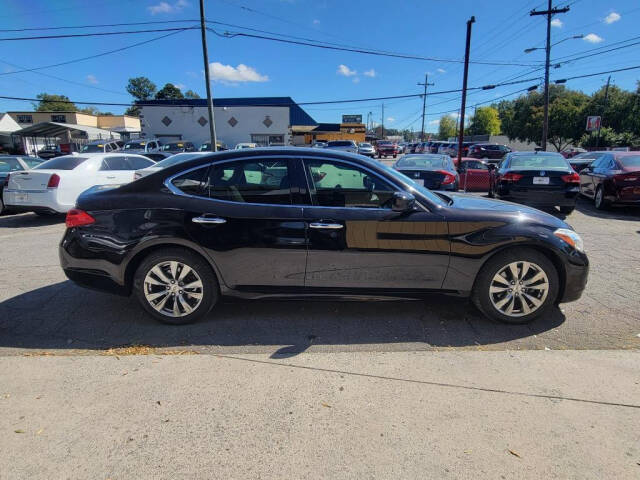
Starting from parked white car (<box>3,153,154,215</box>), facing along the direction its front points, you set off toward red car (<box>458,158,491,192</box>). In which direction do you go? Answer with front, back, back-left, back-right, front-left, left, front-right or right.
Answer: front-right

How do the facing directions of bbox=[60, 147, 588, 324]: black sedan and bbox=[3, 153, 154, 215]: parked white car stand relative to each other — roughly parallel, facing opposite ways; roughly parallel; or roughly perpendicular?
roughly perpendicular

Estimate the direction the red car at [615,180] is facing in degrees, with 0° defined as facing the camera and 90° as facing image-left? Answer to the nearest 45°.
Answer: approximately 135°

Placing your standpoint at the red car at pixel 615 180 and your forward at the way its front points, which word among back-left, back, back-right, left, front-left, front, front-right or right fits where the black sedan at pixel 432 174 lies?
left

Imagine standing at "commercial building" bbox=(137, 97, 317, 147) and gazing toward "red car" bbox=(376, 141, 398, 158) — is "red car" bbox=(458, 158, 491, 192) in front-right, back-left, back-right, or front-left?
front-right

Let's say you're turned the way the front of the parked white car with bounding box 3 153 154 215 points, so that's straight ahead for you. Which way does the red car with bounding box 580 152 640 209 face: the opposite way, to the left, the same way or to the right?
the same way

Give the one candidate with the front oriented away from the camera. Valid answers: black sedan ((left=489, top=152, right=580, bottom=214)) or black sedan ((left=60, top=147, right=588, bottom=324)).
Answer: black sedan ((left=489, top=152, right=580, bottom=214))

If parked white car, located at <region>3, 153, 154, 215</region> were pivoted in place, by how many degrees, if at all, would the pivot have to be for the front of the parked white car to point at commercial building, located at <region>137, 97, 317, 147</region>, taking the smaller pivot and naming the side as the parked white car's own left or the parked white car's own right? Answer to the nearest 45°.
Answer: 0° — it already faces it

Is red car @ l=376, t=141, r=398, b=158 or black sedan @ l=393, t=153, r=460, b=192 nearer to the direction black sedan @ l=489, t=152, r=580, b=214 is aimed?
the red car

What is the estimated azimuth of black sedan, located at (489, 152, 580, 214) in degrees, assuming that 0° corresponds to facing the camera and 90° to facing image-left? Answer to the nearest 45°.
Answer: approximately 180°

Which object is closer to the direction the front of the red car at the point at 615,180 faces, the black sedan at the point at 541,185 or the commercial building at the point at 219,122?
the commercial building

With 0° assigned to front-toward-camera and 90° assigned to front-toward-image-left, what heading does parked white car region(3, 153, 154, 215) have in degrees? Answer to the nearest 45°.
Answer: approximately 225°

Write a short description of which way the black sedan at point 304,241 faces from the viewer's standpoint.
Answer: facing to the right of the viewer

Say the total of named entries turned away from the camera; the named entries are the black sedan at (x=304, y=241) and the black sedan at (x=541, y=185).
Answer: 1

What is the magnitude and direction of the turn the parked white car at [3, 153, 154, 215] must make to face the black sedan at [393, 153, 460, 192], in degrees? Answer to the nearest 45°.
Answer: approximately 90° to its right

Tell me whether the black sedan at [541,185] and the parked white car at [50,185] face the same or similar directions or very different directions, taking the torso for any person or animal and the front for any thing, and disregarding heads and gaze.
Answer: same or similar directions
